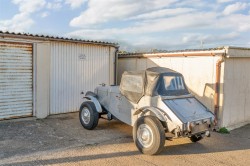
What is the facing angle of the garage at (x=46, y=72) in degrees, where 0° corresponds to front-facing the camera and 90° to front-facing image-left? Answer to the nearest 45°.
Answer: approximately 315°

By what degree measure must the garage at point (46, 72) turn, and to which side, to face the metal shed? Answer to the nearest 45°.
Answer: approximately 45° to its left
